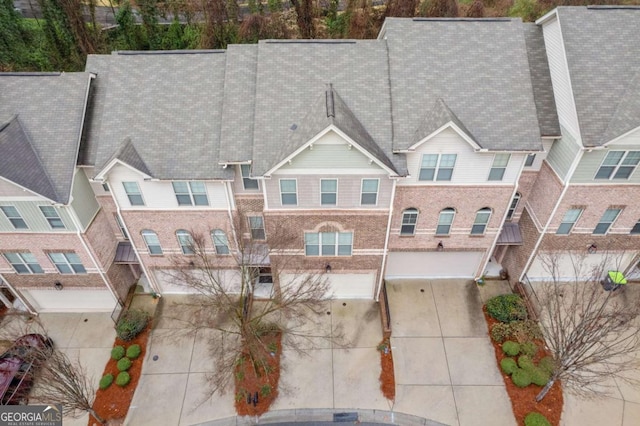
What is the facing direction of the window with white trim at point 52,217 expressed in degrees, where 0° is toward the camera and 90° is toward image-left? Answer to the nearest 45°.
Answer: approximately 0°

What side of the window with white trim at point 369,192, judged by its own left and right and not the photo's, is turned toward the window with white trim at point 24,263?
right

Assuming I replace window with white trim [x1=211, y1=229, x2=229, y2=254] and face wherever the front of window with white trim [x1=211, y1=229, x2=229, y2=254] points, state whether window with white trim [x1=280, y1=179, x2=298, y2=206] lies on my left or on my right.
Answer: on my left

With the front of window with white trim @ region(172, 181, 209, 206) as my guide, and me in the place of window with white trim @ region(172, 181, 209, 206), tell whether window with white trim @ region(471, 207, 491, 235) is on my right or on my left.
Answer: on my left
